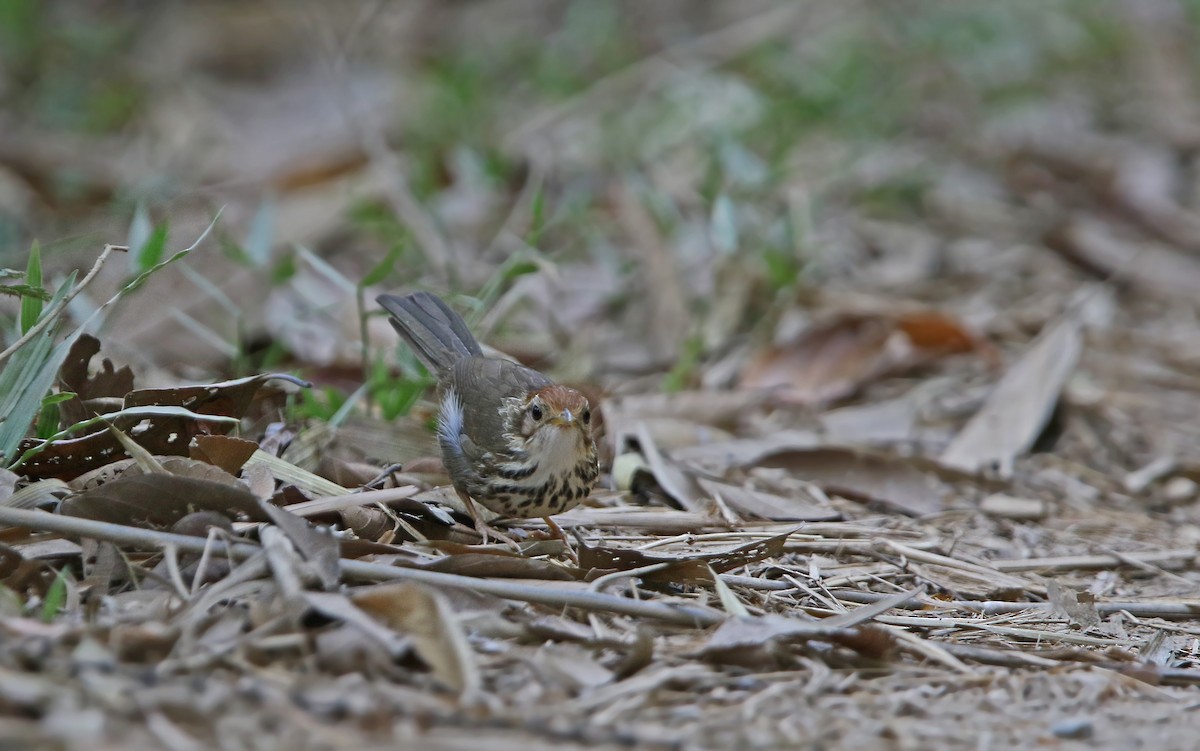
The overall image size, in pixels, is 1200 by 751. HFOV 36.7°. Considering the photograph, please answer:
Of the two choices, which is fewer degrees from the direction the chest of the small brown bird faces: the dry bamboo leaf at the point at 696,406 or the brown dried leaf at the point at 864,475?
the brown dried leaf

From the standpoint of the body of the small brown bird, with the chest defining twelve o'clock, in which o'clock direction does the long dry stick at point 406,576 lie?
The long dry stick is roughly at 2 o'clock from the small brown bird.

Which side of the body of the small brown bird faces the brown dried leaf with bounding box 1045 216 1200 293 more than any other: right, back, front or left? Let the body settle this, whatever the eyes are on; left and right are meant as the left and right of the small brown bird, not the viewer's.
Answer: left

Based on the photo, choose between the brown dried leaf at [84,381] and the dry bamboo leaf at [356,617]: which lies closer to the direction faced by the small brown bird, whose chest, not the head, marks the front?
the dry bamboo leaf

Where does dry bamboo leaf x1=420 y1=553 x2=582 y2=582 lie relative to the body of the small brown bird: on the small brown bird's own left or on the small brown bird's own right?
on the small brown bird's own right

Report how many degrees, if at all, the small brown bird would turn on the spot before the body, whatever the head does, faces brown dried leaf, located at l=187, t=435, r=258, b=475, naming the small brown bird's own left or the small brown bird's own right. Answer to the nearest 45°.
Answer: approximately 90° to the small brown bird's own right

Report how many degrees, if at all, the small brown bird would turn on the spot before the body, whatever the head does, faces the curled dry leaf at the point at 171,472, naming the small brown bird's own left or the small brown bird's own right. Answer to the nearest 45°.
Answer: approximately 90° to the small brown bird's own right

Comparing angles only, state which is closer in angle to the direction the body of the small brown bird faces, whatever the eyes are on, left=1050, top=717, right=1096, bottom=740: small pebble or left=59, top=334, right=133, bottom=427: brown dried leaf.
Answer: the small pebble

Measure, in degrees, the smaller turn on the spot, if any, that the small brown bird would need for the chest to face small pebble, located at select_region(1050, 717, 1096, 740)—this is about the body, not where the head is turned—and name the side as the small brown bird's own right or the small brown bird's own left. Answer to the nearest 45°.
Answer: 0° — it already faces it

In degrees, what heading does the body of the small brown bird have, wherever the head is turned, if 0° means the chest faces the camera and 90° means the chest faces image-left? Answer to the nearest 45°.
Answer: approximately 315°

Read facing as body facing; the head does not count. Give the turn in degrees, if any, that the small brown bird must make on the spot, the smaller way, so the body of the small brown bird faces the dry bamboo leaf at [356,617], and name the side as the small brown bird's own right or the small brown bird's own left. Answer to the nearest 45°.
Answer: approximately 45° to the small brown bird's own right

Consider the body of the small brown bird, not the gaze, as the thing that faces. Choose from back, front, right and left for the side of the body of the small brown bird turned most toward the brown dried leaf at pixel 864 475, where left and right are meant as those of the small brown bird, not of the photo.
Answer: left
